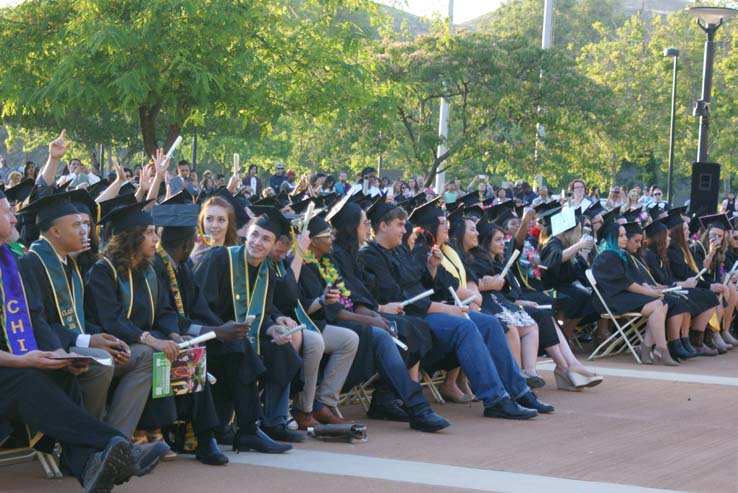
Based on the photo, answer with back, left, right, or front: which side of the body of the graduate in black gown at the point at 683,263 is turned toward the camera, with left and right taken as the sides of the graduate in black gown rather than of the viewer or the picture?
right

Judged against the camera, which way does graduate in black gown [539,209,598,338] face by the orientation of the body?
to the viewer's right

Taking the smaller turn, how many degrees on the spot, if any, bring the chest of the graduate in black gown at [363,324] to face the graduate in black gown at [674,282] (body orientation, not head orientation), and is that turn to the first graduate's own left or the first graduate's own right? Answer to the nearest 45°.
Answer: approximately 90° to the first graduate's own left

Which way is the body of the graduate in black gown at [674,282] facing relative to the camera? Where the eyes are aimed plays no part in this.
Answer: to the viewer's right

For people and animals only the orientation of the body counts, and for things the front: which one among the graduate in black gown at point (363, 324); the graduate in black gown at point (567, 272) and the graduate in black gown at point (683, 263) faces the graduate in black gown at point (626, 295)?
the graduate in black gown at point (567, 272)

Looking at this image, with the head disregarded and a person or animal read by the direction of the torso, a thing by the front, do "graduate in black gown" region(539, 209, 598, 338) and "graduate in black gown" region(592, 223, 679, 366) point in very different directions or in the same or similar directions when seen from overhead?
same or similar directions

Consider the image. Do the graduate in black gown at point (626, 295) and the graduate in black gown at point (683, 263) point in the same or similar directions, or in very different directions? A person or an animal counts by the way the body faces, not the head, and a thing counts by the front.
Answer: same or similar directions

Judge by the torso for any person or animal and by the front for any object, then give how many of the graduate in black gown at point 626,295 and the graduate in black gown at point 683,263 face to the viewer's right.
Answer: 2

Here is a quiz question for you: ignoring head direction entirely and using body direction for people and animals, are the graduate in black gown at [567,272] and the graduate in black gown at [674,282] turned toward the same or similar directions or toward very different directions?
same or similar directions

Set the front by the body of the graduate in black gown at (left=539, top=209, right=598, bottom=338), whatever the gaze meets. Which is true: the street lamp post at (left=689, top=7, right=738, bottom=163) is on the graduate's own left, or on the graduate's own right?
on the graduate's own left

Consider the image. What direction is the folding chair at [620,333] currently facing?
to the viewer's right

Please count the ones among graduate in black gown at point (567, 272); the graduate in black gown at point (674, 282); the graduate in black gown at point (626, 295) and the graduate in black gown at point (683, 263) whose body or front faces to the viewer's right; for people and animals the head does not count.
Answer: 4

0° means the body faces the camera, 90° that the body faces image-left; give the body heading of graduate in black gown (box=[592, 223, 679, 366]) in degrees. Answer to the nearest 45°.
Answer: approximately 270°
